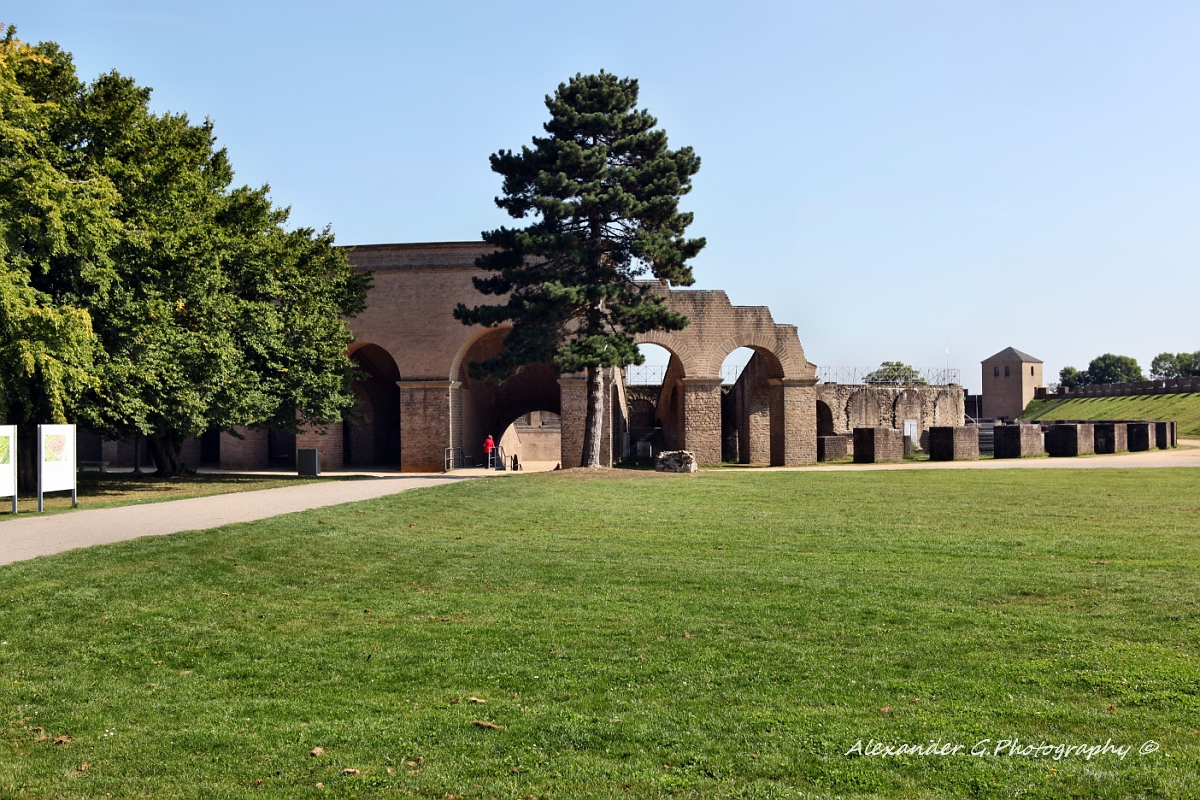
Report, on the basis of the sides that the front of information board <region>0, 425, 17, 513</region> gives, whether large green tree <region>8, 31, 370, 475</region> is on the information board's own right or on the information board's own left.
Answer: on the information board's own left

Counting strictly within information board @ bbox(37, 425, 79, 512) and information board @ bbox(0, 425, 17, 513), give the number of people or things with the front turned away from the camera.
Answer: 0

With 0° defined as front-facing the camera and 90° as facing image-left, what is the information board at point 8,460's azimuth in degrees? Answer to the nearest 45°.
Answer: approximately 315°

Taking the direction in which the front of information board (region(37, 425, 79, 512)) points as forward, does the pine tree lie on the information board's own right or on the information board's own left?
on the information board's own left

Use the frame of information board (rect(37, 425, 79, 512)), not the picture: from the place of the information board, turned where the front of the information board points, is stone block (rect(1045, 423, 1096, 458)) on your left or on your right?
on your left

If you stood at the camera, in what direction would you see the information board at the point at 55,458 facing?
facing the viewer and to the right of the viewer

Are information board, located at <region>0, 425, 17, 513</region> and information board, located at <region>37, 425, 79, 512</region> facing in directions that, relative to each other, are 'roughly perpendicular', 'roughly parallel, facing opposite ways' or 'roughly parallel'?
roughly parallel

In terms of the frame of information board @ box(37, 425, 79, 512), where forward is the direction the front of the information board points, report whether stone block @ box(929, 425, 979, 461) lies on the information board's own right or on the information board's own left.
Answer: on the information board's own left
